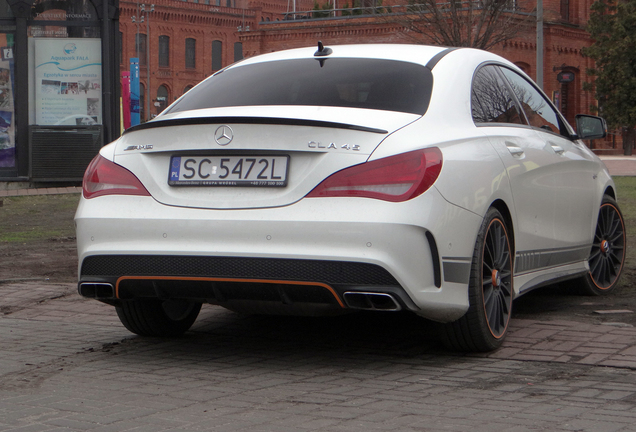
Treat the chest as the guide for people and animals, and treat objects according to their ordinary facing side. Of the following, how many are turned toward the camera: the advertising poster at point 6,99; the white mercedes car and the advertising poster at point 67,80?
2

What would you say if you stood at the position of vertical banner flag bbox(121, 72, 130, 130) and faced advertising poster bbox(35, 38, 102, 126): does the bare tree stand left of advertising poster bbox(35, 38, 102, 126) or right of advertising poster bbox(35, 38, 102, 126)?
left

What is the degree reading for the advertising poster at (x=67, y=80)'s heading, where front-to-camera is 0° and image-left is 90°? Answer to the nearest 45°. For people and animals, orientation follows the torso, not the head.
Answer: approximately 0°

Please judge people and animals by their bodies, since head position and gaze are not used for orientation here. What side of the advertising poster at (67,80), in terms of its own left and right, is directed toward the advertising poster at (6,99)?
right

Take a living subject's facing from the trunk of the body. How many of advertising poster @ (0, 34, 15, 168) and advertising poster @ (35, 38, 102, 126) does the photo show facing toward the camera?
2

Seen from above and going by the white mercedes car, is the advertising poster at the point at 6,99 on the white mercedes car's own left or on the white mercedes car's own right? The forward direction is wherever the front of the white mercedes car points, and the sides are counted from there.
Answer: on the white mercedes car's own left

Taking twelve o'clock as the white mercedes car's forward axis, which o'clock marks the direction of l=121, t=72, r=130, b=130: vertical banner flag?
The vertical banner flag is roughly at 10 o'clock from the white mercedes car.

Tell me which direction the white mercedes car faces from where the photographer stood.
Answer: facing away from the viewer and to the right of the viewer

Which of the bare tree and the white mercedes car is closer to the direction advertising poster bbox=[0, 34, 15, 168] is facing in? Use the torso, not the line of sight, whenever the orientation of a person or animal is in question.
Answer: the white mercedes car

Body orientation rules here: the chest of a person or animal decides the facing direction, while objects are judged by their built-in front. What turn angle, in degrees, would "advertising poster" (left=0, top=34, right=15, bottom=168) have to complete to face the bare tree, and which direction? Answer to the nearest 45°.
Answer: approximately 135° to its left
